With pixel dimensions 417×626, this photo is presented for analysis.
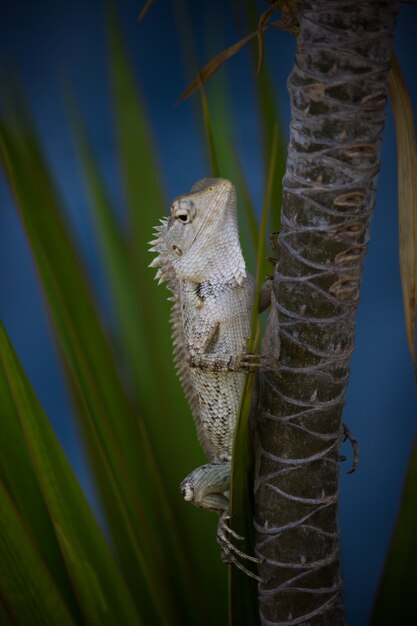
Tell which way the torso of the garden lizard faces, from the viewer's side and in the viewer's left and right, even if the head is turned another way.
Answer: facing to the right of the viewer
